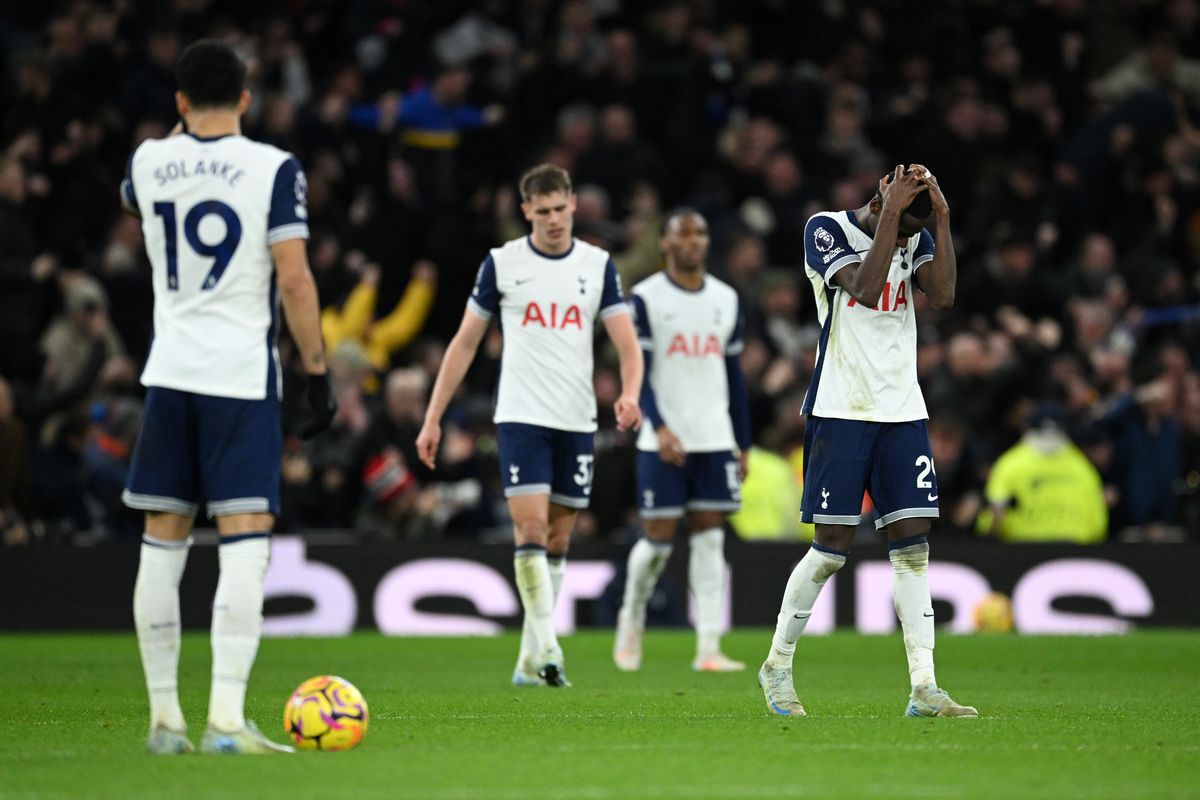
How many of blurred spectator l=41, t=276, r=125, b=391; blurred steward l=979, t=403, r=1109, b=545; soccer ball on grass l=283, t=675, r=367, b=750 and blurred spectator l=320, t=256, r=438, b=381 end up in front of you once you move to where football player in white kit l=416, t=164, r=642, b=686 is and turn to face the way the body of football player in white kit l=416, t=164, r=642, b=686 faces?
1

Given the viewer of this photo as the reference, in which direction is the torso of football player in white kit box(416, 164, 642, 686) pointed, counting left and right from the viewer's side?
facing the viewer

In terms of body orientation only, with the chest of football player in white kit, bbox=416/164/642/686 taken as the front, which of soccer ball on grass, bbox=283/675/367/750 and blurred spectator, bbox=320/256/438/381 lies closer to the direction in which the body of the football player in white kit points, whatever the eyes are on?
the soccer ball on grass

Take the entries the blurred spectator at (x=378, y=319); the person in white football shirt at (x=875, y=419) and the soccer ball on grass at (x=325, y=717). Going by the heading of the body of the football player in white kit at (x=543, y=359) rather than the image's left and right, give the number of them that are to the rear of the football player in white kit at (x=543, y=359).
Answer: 1

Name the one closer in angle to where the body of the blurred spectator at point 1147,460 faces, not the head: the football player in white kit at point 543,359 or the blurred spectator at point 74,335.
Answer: the football player in white kit

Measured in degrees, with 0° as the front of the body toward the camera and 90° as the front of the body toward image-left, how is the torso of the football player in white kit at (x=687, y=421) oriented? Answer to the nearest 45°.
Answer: approximately 0°

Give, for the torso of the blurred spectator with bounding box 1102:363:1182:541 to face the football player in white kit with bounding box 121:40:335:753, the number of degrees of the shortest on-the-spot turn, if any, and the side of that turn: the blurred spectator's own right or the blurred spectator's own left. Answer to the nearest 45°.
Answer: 0° — they already face them

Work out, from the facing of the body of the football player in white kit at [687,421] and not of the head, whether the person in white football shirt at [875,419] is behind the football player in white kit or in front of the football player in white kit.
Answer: in front

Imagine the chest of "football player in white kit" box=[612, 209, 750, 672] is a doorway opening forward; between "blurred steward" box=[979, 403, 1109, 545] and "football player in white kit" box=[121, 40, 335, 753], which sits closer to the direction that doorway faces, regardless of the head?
the football player in white kit

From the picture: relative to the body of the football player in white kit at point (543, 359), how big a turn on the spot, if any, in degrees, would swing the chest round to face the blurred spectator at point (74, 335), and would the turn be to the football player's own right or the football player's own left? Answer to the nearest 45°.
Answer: approximately 135° to the football player's own right

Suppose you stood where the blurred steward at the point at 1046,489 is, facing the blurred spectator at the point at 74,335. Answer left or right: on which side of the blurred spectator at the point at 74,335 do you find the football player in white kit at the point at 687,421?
left

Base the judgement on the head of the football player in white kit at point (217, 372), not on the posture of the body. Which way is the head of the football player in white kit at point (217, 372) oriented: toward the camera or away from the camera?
away from the camera

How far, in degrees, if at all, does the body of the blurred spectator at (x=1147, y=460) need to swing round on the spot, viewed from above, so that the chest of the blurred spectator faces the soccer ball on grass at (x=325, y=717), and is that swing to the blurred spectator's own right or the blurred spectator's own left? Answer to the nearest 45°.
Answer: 0° — they already face it
